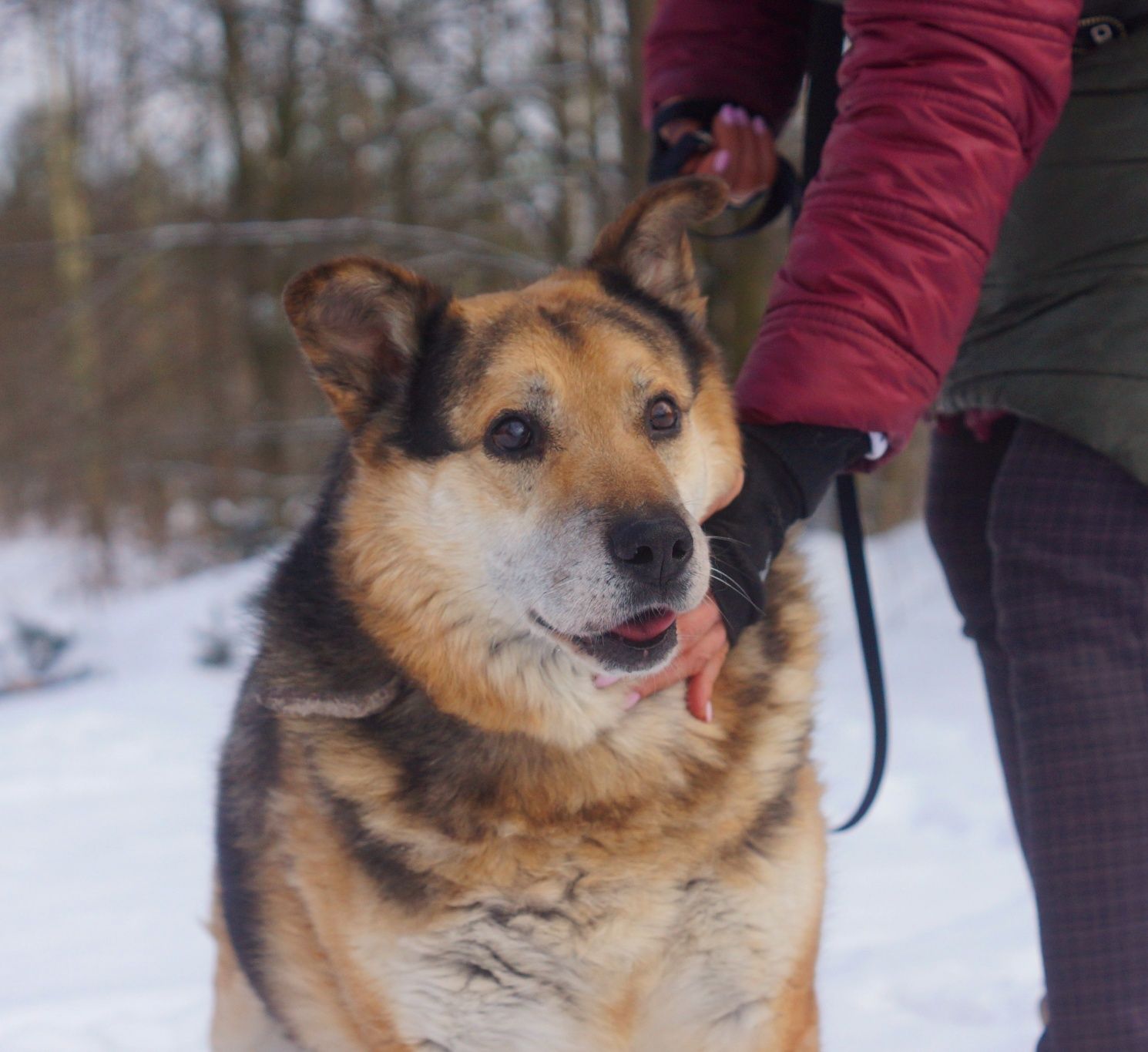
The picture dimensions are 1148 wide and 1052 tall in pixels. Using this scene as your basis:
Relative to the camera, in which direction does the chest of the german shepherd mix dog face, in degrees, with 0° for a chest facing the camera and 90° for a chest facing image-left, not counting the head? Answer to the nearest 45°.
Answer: approximately 315°

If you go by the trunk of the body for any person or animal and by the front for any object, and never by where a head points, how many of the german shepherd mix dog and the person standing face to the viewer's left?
1

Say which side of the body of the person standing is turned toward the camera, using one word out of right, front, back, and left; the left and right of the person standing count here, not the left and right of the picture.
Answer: left
